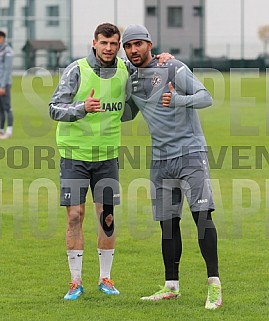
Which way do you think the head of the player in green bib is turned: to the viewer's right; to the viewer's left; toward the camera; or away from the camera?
toward the camera

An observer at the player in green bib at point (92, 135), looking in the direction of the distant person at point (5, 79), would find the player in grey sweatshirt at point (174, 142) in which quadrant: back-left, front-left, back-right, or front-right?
back-right

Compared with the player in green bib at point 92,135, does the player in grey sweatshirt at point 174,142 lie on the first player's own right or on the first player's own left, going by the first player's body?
on the first player's own left

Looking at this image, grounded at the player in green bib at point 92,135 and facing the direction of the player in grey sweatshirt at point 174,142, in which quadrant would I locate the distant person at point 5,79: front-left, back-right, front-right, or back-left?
back-left

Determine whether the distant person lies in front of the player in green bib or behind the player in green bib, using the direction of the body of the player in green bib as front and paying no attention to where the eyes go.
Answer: behind

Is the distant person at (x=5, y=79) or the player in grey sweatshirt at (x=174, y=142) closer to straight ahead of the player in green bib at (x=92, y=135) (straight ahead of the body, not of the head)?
the player in grey sweatshirt

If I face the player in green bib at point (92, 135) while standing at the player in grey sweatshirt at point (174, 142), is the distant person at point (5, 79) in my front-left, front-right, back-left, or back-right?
front-right

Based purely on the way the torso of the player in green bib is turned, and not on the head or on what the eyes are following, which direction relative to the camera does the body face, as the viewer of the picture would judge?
toward the camera
